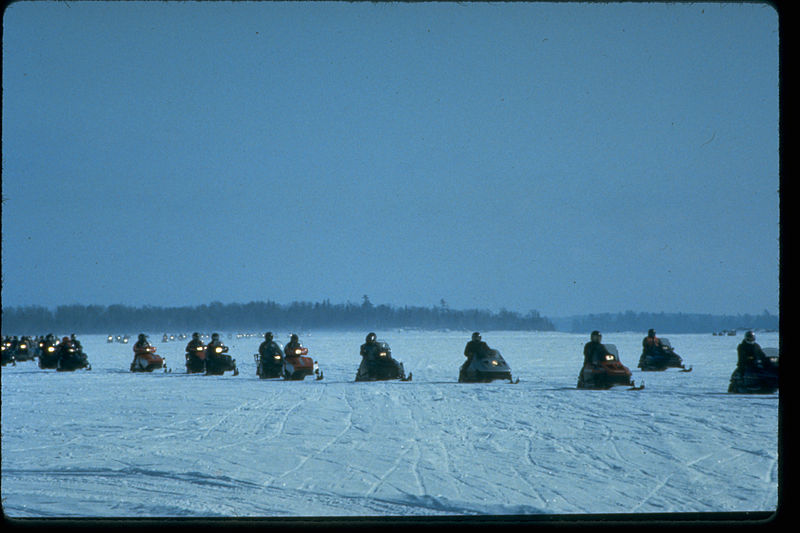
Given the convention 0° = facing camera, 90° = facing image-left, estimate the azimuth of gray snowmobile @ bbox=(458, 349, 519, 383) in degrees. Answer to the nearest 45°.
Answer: approximately 315°

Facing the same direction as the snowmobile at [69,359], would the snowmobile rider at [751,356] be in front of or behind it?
in front

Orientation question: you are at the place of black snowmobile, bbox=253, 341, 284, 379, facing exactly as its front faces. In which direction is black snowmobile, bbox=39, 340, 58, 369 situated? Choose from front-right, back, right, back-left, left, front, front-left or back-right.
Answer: back

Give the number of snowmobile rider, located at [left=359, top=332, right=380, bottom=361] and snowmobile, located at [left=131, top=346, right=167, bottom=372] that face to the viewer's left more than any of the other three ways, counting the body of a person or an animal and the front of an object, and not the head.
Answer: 0

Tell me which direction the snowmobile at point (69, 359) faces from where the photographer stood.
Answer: facing the viewer and to the right of the viewer

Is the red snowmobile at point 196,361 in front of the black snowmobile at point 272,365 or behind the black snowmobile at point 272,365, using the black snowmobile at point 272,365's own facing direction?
behind

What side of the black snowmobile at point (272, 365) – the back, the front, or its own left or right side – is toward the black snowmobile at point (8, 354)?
back
